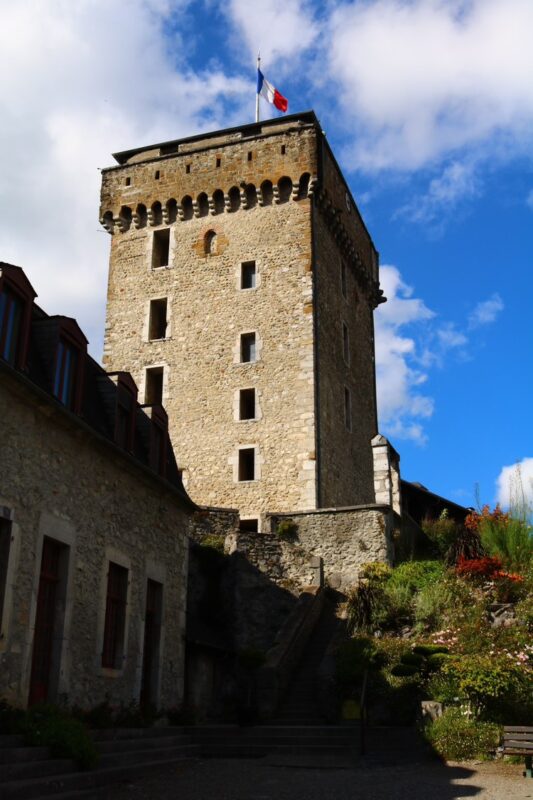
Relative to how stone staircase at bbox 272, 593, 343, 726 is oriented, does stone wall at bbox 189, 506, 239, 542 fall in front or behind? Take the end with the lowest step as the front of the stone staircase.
behind

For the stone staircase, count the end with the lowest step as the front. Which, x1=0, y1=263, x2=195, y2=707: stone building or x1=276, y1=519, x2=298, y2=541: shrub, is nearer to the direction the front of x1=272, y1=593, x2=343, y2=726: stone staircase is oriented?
the stone building

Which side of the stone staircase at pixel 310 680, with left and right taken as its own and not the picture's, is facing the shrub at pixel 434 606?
left

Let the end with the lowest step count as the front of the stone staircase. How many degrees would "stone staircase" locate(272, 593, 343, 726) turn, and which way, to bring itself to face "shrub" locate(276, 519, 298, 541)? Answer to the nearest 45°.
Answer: approximately 180°

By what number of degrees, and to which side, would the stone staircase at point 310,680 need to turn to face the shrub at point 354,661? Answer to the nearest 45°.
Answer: approximately 45° to its left

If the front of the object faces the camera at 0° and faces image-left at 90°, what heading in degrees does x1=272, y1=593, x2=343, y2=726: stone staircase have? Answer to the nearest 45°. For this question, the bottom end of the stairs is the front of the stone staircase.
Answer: approximately 0°

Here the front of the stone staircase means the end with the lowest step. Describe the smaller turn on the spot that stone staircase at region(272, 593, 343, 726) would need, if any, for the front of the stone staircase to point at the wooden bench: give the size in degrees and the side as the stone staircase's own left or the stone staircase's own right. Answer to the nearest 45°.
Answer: approximately 45° to the stone staircase's own left

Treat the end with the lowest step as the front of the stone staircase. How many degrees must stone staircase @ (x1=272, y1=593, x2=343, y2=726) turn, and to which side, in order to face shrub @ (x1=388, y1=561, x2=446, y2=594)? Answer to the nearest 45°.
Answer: approximately 135° to its left

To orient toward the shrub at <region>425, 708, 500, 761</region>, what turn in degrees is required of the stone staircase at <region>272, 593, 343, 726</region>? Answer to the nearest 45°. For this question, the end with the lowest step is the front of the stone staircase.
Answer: approximately 45° to its left

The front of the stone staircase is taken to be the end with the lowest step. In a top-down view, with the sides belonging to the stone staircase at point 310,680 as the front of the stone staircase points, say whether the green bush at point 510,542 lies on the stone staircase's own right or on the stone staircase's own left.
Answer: on the stone staircase's own left
